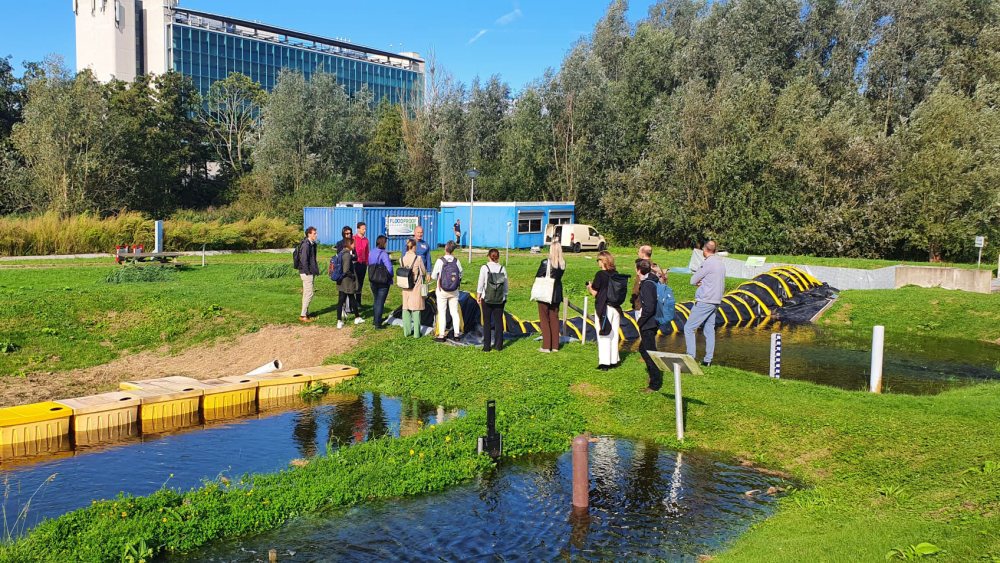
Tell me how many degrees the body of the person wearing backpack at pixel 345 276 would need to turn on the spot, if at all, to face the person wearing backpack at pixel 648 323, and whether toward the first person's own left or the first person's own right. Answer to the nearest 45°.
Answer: approximately 45° to the first person's own right

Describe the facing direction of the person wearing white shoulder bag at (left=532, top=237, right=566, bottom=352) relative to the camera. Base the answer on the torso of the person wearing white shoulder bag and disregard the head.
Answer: away from the camera

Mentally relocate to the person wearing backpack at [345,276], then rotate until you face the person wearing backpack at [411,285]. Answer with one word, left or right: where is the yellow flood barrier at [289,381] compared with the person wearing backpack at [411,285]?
right

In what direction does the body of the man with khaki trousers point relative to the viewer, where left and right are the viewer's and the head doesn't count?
facing to the right of the viewer

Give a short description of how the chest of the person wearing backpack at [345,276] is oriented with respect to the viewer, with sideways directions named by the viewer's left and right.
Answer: facing to the right of the viewer

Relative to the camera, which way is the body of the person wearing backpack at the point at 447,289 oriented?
away from the camera

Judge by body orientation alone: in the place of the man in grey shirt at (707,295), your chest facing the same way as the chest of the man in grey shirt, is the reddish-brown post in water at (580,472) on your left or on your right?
on your left

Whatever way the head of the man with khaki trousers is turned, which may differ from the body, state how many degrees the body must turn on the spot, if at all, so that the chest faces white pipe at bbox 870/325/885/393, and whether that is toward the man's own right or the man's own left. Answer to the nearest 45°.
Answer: approximately 45° to the man's own right

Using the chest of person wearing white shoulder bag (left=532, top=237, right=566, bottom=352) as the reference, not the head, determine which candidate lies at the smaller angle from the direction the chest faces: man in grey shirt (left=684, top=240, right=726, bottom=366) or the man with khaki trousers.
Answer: the man with khaki trousers

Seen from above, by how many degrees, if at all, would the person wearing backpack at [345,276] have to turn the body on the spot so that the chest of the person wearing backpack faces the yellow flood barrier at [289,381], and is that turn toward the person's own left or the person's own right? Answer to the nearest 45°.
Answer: approximately 90° to the person's own right

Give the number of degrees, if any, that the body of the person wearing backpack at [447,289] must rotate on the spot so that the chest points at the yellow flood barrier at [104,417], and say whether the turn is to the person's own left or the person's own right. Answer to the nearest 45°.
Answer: approximately 135° to the person's own left

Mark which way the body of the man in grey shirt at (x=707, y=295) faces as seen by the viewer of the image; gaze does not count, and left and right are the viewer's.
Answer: facing away from the viewer and to the left of the viewer

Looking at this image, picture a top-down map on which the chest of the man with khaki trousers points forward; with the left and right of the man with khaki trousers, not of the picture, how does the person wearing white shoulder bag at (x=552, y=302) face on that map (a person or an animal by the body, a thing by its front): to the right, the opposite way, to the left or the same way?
to the left
